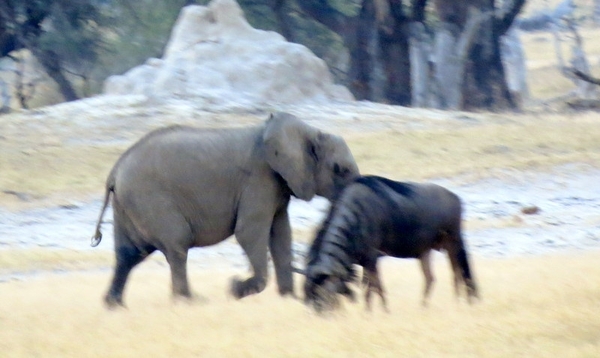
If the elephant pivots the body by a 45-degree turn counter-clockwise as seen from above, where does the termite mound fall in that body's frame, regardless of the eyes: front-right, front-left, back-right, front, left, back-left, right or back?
front-left

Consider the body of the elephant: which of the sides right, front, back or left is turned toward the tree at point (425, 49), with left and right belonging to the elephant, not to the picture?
left

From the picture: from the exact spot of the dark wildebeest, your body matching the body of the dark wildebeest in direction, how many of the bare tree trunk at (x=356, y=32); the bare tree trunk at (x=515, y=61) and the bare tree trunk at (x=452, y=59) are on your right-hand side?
3

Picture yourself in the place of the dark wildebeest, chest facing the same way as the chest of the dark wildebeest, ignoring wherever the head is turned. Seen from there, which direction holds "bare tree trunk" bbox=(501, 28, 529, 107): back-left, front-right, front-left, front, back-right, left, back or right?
right

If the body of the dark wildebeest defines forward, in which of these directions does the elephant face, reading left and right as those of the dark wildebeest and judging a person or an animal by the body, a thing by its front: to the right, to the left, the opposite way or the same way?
the opposite way

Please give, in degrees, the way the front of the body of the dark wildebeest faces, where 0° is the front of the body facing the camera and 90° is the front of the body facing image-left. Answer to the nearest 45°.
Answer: approximately 90°

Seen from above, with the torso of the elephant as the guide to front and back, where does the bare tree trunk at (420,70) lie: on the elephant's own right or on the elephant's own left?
on the elephant's own left

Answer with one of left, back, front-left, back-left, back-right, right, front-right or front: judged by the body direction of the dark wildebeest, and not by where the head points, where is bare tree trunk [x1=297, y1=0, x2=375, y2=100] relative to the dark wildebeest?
right

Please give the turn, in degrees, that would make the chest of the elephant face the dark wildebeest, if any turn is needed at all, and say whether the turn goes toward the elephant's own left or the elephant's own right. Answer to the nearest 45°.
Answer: approximately 45° to the elephant's own right

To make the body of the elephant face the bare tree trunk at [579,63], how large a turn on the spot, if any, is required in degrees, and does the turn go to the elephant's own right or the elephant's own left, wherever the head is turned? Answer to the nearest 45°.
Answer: approximately 45° to the elephant's own left

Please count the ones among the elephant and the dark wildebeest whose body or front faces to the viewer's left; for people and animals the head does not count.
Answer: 1

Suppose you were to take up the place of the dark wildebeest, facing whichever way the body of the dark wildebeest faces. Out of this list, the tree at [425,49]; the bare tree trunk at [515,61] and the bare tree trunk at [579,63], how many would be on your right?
3

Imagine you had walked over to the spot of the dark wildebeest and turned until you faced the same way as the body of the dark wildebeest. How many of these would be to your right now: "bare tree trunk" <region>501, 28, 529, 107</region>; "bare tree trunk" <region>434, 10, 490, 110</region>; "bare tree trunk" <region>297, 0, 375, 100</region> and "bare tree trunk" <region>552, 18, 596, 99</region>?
4

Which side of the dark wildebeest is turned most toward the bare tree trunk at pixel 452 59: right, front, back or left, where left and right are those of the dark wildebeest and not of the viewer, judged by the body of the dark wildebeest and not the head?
right

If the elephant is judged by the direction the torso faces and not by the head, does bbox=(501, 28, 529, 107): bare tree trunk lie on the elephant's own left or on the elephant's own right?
on the elephant's own left

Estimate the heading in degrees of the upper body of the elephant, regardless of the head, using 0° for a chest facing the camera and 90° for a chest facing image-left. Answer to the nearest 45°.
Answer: approximately 270°

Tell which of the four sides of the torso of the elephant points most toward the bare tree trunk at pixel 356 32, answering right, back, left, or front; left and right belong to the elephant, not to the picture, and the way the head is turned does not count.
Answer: left
